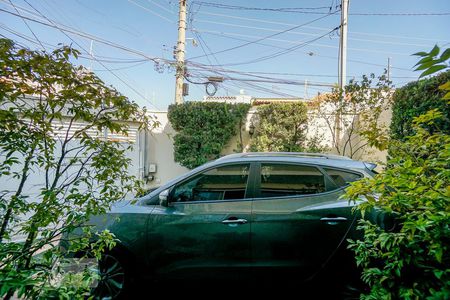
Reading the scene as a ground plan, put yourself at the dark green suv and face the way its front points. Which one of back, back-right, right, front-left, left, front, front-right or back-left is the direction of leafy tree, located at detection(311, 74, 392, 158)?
back-right

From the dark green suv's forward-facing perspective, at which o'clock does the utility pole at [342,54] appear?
The utility pole is roughly at 4 o'clock from the dark green suv.

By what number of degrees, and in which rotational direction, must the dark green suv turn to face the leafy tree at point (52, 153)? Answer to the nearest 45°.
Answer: approximately 45° to its left

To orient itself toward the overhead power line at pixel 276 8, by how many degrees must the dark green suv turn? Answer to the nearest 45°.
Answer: approximately 90° to its right

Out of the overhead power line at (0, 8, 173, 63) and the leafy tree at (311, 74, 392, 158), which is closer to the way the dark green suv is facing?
the overhead power line

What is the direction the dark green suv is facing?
to the viewer's left

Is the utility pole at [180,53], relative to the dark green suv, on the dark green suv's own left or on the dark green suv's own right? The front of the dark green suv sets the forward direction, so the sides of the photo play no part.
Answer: on the dark green suv's own right
